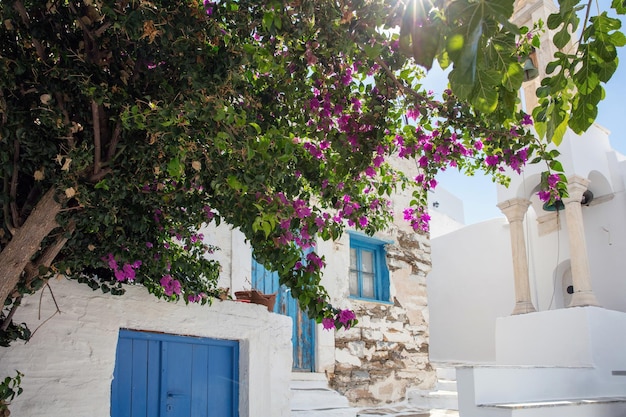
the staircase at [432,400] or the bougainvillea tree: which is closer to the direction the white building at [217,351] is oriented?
the bougainvillea tree

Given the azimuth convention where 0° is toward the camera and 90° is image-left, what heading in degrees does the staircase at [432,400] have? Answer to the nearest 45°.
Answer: approximately 0°

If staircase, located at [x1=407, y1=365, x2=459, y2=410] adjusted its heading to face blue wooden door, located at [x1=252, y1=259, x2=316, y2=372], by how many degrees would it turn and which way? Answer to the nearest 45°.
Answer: approximately 45° to its right

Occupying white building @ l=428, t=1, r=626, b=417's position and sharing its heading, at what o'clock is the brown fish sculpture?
The brown fish sculpture is roughly at 11 o'clock from the white building.

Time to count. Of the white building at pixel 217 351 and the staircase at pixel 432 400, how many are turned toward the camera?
2

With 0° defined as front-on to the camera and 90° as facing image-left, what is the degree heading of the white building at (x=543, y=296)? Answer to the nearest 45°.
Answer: approximately 45°

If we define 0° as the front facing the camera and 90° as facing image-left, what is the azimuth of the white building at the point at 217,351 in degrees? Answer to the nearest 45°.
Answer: approximately 0°

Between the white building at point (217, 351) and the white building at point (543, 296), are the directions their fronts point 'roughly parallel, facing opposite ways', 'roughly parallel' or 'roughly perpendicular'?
roughly perpendicular

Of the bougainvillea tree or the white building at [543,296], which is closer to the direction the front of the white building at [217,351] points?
the bougainvillea tree
